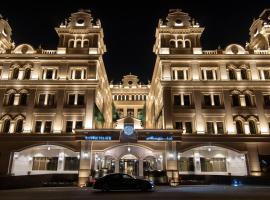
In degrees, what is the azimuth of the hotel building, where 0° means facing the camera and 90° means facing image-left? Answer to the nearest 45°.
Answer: approximately 0°

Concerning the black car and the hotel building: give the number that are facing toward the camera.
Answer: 1

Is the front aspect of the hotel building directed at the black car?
yes

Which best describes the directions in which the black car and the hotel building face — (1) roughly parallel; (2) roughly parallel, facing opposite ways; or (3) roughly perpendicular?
roughly perpendicular
